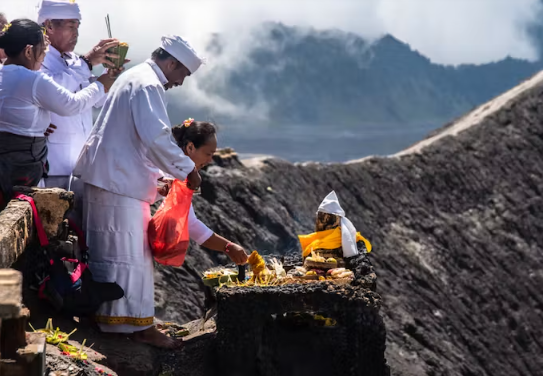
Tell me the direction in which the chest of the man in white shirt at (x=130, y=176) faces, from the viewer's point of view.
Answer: to the viewer's right

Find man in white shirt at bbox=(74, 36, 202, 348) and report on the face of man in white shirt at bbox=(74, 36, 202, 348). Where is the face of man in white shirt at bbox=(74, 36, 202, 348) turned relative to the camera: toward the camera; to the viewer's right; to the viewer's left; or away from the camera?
to the viewer's right

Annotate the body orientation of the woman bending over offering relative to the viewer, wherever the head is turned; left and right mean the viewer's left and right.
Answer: facing to the right of the viewer

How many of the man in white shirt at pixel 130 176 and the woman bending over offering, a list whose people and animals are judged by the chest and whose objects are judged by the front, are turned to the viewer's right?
2
